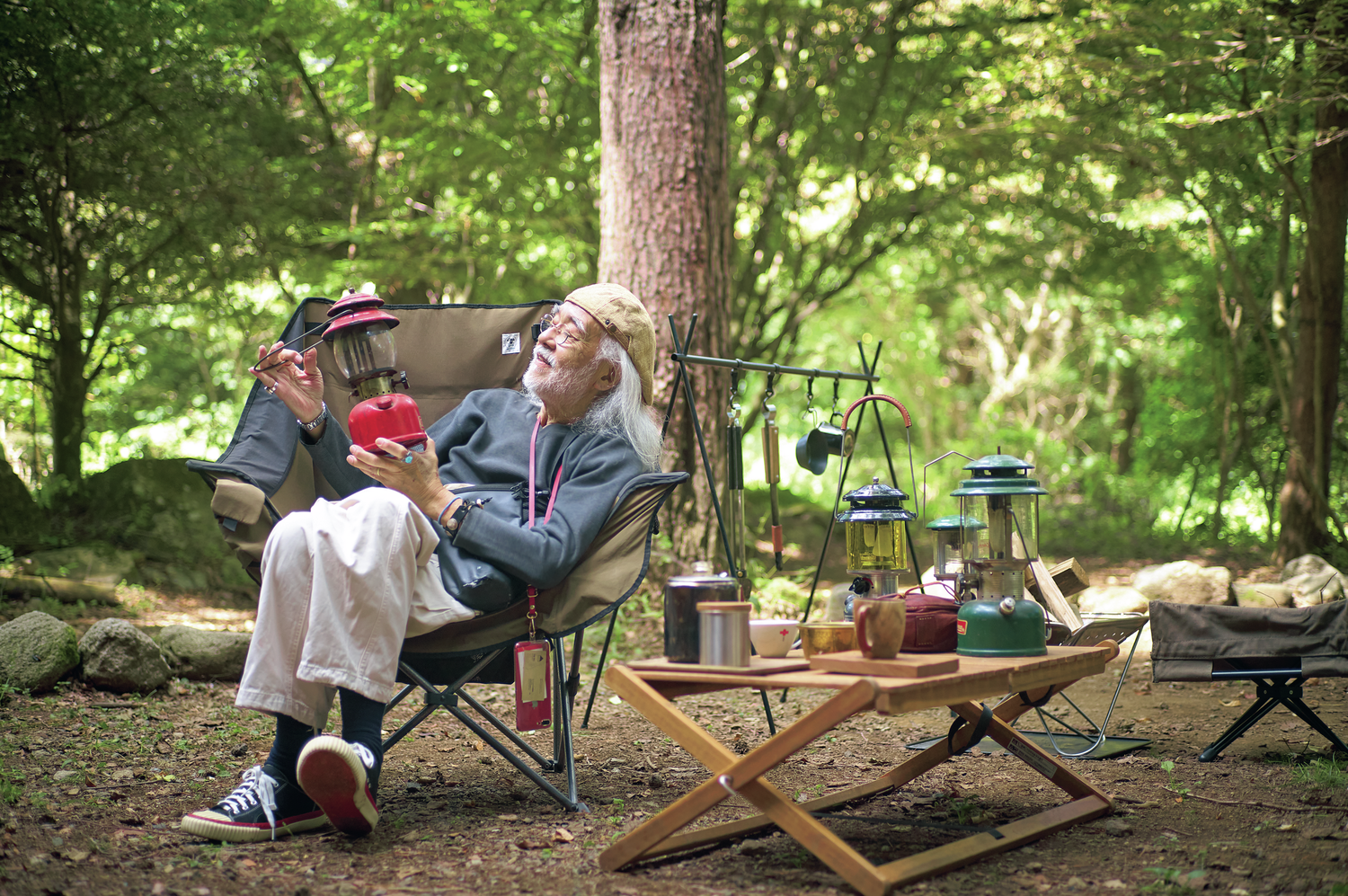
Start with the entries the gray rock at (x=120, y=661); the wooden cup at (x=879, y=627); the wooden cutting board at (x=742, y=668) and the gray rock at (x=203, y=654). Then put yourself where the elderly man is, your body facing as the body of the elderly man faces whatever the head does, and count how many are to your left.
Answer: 2

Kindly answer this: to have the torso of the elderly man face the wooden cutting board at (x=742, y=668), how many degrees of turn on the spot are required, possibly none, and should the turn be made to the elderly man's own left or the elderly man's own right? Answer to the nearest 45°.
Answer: approximately 90° to the elderly man's own left

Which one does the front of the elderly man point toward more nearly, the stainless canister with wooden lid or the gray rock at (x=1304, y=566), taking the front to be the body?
the stainless canister with wooden lid

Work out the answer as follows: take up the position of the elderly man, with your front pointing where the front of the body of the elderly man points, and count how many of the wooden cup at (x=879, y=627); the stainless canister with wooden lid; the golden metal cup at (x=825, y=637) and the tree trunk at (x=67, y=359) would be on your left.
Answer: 3

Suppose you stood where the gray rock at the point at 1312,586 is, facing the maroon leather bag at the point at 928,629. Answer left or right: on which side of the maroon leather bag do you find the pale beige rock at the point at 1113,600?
right

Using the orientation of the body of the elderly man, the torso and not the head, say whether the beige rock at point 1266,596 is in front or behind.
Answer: behind

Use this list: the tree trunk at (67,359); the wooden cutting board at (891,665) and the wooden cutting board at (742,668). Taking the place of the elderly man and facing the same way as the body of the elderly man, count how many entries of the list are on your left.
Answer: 2

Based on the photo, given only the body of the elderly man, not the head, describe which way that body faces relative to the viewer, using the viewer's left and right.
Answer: facing the viewer and to the left of the viewer

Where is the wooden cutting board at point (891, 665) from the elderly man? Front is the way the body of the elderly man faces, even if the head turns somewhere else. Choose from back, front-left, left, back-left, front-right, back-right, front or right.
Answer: left
